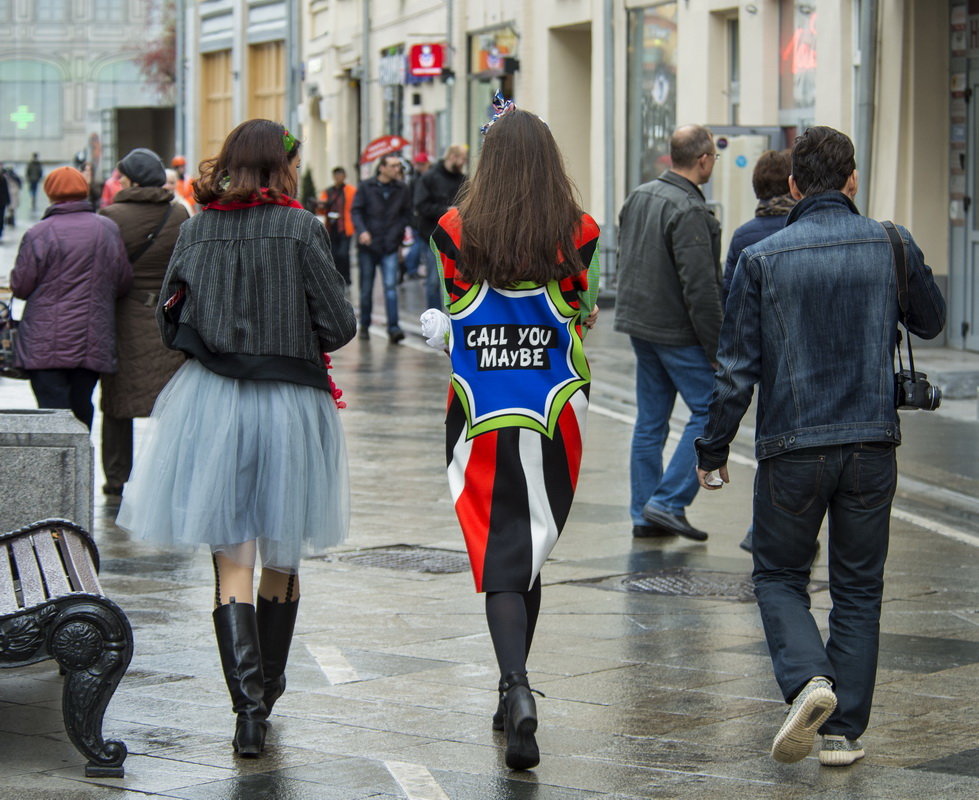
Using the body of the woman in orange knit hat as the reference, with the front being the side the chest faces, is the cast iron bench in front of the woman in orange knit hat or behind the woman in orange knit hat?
behind

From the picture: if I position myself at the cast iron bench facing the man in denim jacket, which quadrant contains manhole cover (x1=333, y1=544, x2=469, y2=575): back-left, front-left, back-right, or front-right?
front-left

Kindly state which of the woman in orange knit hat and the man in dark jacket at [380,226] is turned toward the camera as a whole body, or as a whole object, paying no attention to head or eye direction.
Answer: the man in dark jacket

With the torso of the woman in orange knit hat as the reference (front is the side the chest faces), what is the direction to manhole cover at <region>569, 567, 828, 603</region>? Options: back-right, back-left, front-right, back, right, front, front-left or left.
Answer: back-right

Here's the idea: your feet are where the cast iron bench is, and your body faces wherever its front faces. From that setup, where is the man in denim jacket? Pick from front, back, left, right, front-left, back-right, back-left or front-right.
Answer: front

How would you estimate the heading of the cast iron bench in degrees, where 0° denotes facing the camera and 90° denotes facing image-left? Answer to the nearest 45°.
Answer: approximately 270°

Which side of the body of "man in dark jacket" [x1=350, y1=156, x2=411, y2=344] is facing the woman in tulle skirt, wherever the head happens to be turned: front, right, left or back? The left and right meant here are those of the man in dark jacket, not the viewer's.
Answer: front

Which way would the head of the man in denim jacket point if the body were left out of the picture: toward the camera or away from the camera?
away from the camera

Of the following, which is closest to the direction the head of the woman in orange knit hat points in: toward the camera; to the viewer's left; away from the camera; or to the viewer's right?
away from the camera

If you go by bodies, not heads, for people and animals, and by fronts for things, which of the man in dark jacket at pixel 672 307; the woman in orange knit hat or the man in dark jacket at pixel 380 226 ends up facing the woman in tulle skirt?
the man in dark jacket at pixel 380 226

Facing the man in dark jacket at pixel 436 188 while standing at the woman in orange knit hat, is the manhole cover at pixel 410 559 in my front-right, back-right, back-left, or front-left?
back-right

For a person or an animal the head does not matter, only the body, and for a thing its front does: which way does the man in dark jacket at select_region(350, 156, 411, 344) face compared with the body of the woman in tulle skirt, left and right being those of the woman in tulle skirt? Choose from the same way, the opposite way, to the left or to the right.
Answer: the opposite way

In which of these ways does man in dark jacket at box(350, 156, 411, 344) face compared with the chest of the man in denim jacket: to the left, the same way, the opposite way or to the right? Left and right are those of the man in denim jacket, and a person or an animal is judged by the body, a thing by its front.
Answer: the opposite way

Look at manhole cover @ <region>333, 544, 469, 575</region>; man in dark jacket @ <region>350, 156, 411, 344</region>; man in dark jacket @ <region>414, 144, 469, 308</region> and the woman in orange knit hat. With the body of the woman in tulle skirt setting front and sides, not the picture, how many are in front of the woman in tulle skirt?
4

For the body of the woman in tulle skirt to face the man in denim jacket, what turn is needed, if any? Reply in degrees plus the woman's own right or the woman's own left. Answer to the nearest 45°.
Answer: approximately 90° to the woman's own right

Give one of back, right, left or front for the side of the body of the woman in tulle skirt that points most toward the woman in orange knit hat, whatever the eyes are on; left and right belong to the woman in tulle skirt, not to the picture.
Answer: front

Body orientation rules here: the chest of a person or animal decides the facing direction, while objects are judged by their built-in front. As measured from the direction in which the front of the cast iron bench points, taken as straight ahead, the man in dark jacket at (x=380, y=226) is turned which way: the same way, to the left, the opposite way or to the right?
to the right

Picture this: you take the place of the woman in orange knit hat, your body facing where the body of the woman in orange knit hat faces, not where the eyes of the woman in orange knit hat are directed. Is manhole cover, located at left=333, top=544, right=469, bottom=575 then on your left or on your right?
on your right
